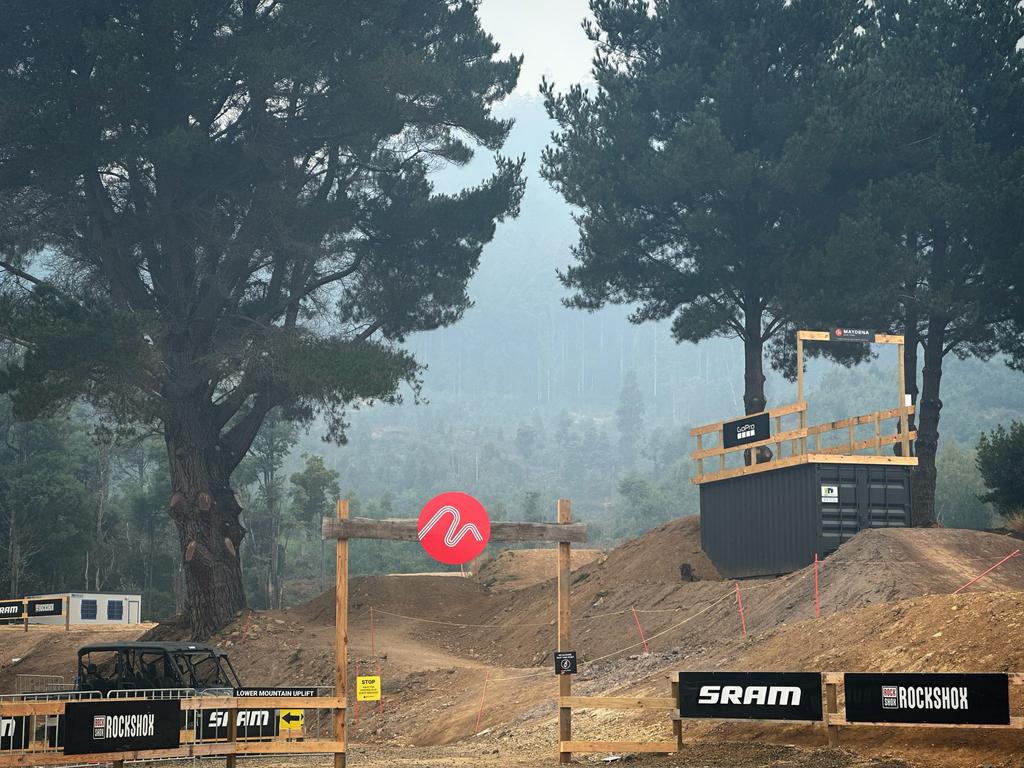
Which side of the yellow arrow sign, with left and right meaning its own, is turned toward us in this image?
front

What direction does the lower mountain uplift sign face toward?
toward the camera

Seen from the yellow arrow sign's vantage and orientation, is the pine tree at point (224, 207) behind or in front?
behind

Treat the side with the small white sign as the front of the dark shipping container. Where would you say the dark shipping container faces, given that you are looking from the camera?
facing the viewer and to the right of the viewer

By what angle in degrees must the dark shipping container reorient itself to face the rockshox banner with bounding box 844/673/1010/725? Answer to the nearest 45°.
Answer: approximately 45° to its right

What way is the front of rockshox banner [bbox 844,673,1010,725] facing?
toward the camera

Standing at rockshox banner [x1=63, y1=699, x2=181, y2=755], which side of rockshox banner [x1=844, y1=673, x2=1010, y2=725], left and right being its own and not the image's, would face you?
right

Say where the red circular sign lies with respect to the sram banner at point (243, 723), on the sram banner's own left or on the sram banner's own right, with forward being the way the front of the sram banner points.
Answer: on the sram banner's own left
